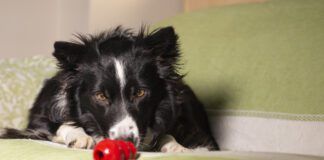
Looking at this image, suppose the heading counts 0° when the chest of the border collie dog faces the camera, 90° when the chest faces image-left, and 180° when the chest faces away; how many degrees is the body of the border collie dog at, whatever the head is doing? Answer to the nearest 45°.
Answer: approximately 0°

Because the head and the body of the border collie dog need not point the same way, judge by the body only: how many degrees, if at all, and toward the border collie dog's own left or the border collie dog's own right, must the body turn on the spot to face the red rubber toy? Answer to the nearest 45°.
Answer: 0° — it already faces it

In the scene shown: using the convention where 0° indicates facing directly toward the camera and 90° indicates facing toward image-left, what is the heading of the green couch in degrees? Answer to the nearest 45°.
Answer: approximately 0°
